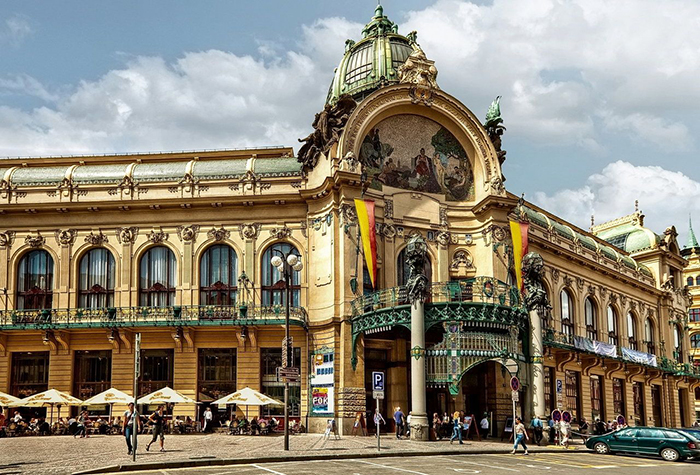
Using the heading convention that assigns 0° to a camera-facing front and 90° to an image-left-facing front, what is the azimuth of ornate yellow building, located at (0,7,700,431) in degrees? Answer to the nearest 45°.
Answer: approximately 315°

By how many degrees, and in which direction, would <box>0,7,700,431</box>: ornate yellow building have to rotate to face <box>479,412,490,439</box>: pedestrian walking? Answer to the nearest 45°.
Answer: approximately 45° to its left

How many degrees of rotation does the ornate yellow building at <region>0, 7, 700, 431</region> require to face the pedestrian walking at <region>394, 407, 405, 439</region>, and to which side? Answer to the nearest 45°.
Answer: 0° — it already faces them

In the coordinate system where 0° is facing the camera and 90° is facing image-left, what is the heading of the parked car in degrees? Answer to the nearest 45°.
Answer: approximately 90°

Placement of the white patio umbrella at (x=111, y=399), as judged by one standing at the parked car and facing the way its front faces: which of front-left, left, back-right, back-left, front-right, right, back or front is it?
front

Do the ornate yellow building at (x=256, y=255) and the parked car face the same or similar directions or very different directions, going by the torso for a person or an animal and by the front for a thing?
very different directions
